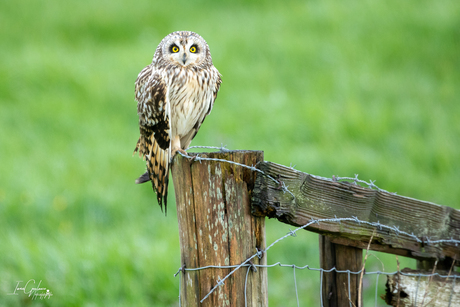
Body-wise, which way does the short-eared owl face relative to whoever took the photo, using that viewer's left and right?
facing the viewer and to the right of the viewer
